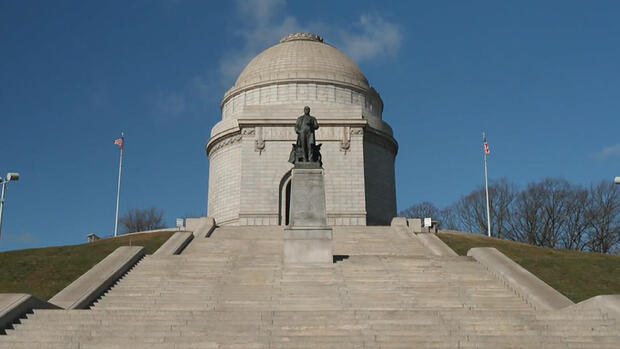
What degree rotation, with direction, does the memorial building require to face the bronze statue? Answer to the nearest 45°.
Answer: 0° — it already faces it

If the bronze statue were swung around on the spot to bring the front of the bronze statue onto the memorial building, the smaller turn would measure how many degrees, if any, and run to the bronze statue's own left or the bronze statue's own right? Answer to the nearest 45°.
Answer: approximately 180°

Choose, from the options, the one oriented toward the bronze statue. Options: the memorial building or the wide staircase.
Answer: the memorial building

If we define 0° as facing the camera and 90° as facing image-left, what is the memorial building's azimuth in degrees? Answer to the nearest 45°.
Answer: approximately 0°

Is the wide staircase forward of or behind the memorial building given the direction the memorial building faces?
forward

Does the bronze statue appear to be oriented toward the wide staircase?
yes

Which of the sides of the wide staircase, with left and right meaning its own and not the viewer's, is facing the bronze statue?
back

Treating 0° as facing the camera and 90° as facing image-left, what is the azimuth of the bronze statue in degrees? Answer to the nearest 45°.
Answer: approximately 0°
